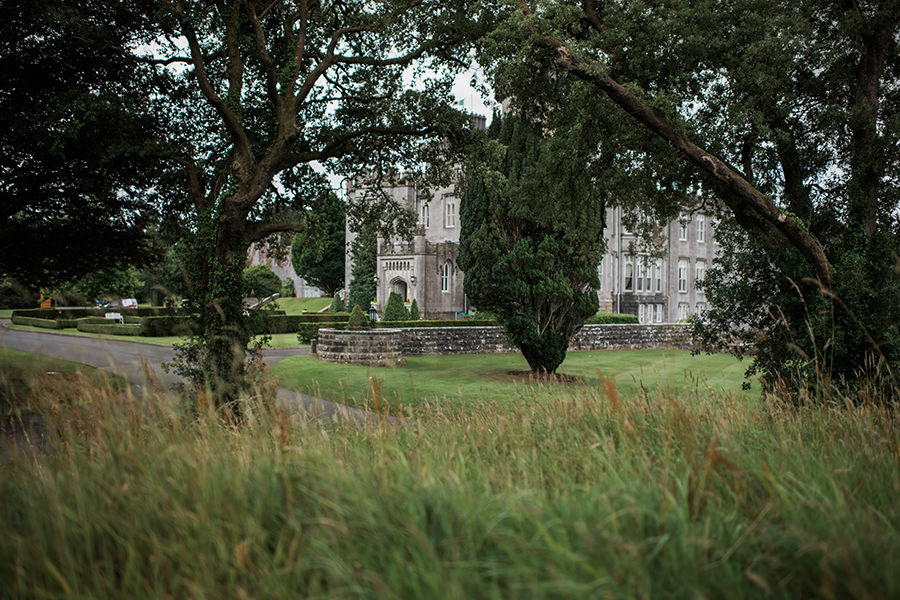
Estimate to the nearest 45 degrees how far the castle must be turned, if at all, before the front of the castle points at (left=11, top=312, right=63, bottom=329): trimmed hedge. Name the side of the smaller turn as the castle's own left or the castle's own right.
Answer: approximately 45° to the castle's own right

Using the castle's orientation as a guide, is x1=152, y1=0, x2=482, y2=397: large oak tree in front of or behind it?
in front

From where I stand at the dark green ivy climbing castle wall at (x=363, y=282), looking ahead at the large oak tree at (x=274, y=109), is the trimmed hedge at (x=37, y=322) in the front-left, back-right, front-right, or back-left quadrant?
front-right

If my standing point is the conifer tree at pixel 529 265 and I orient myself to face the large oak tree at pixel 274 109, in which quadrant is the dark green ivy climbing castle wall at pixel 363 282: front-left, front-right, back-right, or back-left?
back-right

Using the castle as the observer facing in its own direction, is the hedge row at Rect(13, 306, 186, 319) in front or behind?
in front

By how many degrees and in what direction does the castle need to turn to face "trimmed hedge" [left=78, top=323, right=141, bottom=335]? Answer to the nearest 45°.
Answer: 0° — it already faces it

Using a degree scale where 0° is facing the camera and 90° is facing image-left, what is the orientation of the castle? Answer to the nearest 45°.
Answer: approximately 45°

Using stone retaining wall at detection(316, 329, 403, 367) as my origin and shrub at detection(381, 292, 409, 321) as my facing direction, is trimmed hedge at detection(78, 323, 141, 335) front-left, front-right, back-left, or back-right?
front-left

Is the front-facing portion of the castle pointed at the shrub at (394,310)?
yes

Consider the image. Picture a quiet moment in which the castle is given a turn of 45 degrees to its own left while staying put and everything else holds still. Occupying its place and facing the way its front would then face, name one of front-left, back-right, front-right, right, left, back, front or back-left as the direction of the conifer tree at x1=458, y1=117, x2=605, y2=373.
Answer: front

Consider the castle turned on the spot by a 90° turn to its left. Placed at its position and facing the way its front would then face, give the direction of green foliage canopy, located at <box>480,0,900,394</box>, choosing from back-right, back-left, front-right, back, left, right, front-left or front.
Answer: front-right

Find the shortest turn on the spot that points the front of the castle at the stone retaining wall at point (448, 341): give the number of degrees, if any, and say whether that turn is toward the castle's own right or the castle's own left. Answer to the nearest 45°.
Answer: approximately 45° to the castle's own left
